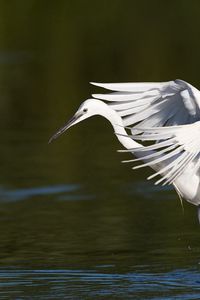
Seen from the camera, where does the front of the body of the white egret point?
to the viewer's left
